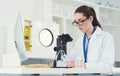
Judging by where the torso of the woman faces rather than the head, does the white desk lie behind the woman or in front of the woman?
in front

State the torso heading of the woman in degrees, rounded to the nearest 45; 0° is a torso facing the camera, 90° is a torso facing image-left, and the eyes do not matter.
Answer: approximately 45°

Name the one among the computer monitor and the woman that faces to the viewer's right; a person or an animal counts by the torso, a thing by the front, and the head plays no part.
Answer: the computer monitor

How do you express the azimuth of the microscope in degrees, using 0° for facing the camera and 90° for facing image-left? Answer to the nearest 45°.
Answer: approximately 270°

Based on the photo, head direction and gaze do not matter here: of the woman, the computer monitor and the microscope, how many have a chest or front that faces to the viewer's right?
2

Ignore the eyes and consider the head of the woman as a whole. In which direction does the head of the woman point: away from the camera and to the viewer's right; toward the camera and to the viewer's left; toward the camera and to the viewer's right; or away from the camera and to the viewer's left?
toward the camera and to the viewer's left

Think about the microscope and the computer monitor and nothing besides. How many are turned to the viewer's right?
2

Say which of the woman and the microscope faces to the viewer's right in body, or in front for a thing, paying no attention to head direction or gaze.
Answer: the microscope

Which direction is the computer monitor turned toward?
to the viewer's right

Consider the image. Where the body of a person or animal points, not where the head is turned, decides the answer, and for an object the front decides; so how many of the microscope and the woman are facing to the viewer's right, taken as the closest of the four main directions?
1

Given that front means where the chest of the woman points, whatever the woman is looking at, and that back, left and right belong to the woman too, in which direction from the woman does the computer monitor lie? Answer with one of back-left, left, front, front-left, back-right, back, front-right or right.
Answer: front
